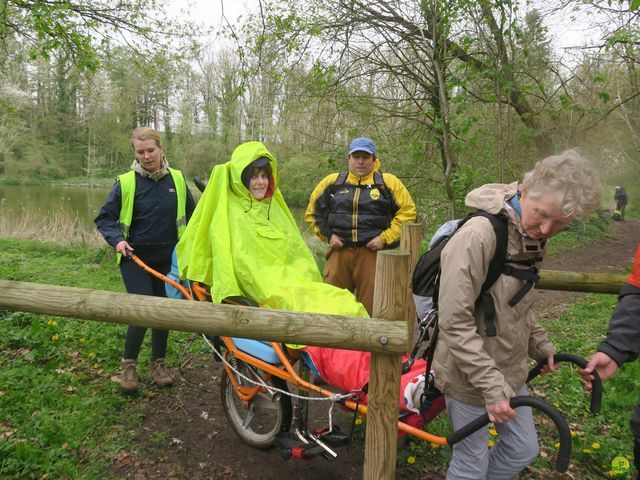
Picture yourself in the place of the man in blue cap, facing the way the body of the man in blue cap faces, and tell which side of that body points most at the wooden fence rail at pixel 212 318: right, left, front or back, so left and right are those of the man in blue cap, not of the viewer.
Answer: front

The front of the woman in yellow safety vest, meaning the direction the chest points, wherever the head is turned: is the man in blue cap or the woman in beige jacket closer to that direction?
the woman in beige jacket

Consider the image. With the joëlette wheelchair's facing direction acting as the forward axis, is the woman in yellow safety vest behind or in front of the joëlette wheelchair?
behind

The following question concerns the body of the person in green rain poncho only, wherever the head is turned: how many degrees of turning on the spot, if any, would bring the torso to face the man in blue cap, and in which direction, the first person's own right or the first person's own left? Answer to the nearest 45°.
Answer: approximately 90° to the first person's own left

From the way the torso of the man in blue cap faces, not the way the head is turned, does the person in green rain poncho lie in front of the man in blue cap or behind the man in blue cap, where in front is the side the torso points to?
in front

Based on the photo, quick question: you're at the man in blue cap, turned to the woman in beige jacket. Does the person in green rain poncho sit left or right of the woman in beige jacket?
right
